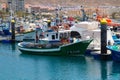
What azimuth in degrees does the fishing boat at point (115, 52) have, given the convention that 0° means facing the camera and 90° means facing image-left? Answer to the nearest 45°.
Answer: approximately 90°
